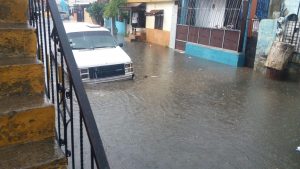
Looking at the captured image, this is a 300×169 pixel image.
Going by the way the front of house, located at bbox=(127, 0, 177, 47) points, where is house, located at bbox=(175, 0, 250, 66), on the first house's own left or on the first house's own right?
on the first house's own left

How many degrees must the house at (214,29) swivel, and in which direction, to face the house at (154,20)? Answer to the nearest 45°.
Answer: approximately 90° to its right

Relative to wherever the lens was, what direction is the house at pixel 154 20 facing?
facing the viewer and to the left of the viewer

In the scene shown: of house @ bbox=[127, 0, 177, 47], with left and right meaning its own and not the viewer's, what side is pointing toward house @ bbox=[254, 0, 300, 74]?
left

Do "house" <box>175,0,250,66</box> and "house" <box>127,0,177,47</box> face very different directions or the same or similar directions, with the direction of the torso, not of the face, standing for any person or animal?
same or similar directions

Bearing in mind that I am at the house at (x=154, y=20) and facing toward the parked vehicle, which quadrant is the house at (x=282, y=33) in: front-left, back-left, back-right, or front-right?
front-left

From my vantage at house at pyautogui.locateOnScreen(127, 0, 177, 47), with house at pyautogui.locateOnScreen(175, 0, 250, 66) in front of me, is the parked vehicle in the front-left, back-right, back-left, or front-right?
front-right

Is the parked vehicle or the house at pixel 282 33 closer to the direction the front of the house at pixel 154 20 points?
the parked vehicle

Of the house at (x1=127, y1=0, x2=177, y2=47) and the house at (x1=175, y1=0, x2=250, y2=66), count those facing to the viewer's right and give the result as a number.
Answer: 0

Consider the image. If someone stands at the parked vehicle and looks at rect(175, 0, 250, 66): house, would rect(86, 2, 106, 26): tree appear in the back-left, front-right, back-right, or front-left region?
front-left
